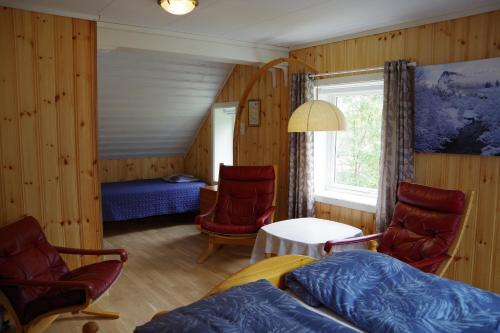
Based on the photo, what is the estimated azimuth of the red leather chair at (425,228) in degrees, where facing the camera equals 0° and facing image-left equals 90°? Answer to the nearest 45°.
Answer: approximately 45°

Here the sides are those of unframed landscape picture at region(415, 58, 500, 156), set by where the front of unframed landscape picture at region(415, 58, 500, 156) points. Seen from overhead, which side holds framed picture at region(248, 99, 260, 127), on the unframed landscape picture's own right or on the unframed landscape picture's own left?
on the unframed landscape picture's own right

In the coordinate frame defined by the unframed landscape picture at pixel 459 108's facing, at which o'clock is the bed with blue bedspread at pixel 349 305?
The bed with blue bedspread is roughly at 11 o'clock from the unframed landscape picture.

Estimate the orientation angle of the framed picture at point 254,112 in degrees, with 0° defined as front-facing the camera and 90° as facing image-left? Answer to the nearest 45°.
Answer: approximately 45°

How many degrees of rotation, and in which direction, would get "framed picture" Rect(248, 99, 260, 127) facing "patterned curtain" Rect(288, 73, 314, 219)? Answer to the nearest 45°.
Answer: approximately 90° to its left

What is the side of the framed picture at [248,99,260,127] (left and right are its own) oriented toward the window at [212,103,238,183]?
right

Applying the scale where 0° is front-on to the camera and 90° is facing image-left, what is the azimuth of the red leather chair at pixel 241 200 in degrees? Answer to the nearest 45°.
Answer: approximately 45°

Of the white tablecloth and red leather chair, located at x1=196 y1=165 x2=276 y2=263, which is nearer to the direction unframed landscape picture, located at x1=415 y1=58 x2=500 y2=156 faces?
the white tablecloth

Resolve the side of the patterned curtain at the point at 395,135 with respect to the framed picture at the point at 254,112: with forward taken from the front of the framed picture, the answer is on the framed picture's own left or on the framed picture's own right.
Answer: on the framed picture's own left

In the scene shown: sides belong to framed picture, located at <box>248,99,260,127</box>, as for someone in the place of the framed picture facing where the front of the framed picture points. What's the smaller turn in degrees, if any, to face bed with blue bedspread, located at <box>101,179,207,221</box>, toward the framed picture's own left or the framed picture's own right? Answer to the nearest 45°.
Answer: approximately 45° to the framed picture's own right
